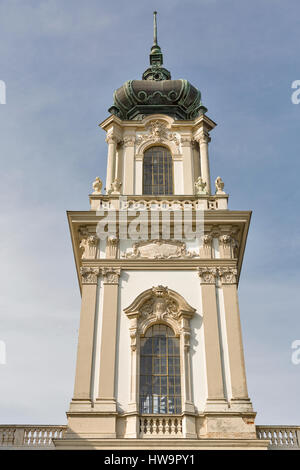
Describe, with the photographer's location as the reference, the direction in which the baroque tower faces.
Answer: facing the viewer
